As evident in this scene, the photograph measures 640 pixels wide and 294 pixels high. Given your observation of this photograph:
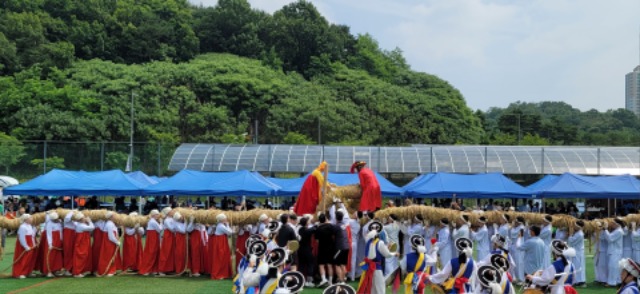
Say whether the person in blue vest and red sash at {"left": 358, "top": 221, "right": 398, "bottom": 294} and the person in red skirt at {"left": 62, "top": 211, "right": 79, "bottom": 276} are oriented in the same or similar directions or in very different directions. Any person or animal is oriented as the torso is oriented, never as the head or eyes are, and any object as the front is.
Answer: same or similar directions

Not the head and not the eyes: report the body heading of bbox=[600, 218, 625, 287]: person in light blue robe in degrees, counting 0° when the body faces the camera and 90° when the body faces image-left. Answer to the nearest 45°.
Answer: approximately 90°

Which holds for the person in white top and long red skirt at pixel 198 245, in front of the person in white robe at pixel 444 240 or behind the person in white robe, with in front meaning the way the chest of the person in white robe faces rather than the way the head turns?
in front

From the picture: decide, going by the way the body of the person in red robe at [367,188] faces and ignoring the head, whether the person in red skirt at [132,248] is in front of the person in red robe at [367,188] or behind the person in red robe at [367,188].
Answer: in front

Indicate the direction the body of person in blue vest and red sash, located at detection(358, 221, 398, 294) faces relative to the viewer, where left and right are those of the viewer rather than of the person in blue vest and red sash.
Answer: facing away from the viewer and to the right of the viewer
